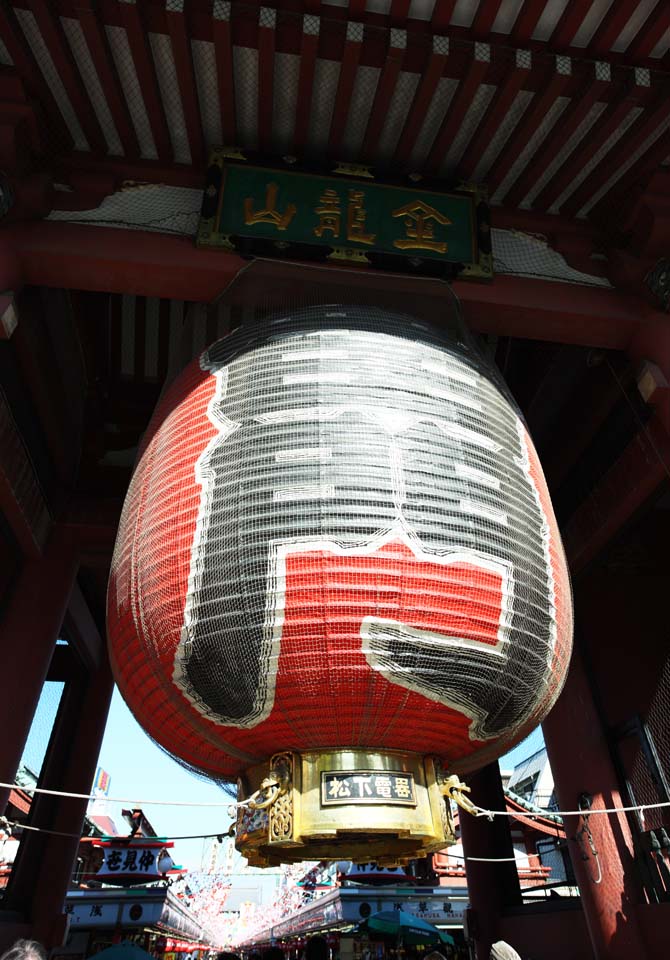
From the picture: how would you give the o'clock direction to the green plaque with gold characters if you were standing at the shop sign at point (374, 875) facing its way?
The green plaque with gold characters is roughly at 12 o'clock from the shop sign.

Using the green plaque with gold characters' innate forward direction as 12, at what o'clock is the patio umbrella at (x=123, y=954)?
The patio umbrella is roughly at 5 o'clock from the green plaque with gold characters.

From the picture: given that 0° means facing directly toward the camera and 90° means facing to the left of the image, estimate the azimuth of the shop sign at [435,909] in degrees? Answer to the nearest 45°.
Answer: approximately 0°

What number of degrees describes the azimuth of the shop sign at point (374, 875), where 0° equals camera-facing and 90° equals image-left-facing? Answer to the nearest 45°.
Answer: approximately 0°

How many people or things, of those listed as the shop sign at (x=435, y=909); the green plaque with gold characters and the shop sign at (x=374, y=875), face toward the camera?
3

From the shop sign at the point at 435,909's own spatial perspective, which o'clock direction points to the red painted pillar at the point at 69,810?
The red painted pillar is roughly at 1 o'clock from the shop sign.

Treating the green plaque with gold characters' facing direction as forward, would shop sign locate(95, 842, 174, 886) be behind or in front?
behind
